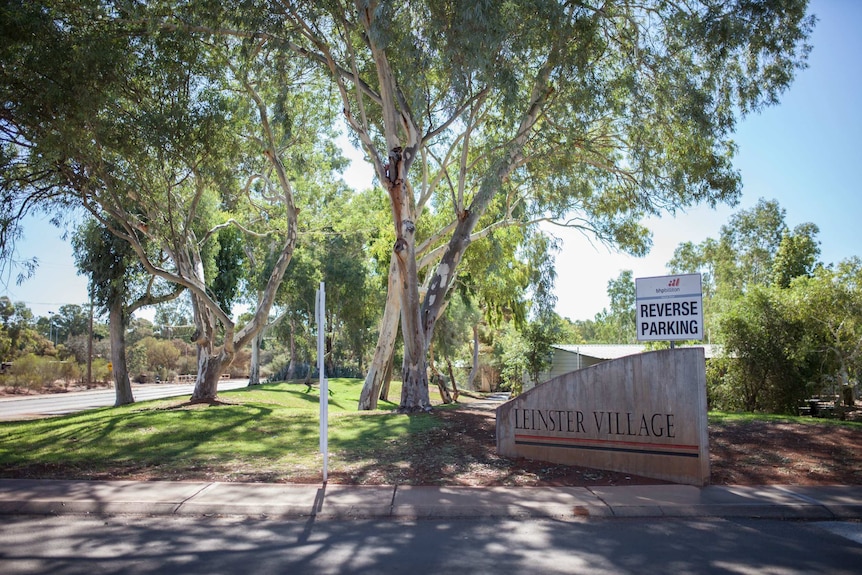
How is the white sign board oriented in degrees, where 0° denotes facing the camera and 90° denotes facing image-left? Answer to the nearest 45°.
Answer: approximately 0°

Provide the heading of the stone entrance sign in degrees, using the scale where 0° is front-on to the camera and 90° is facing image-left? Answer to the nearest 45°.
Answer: approximately 45°

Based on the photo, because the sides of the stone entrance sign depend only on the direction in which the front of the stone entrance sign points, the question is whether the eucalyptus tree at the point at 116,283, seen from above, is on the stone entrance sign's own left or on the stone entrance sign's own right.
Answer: on the stone entrance sign's own right

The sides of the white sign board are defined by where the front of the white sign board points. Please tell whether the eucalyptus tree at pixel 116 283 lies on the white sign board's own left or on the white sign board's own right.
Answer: on the white sign board's own right

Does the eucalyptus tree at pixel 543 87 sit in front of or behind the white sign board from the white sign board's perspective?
behind

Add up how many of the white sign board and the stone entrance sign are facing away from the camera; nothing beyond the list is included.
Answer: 0
